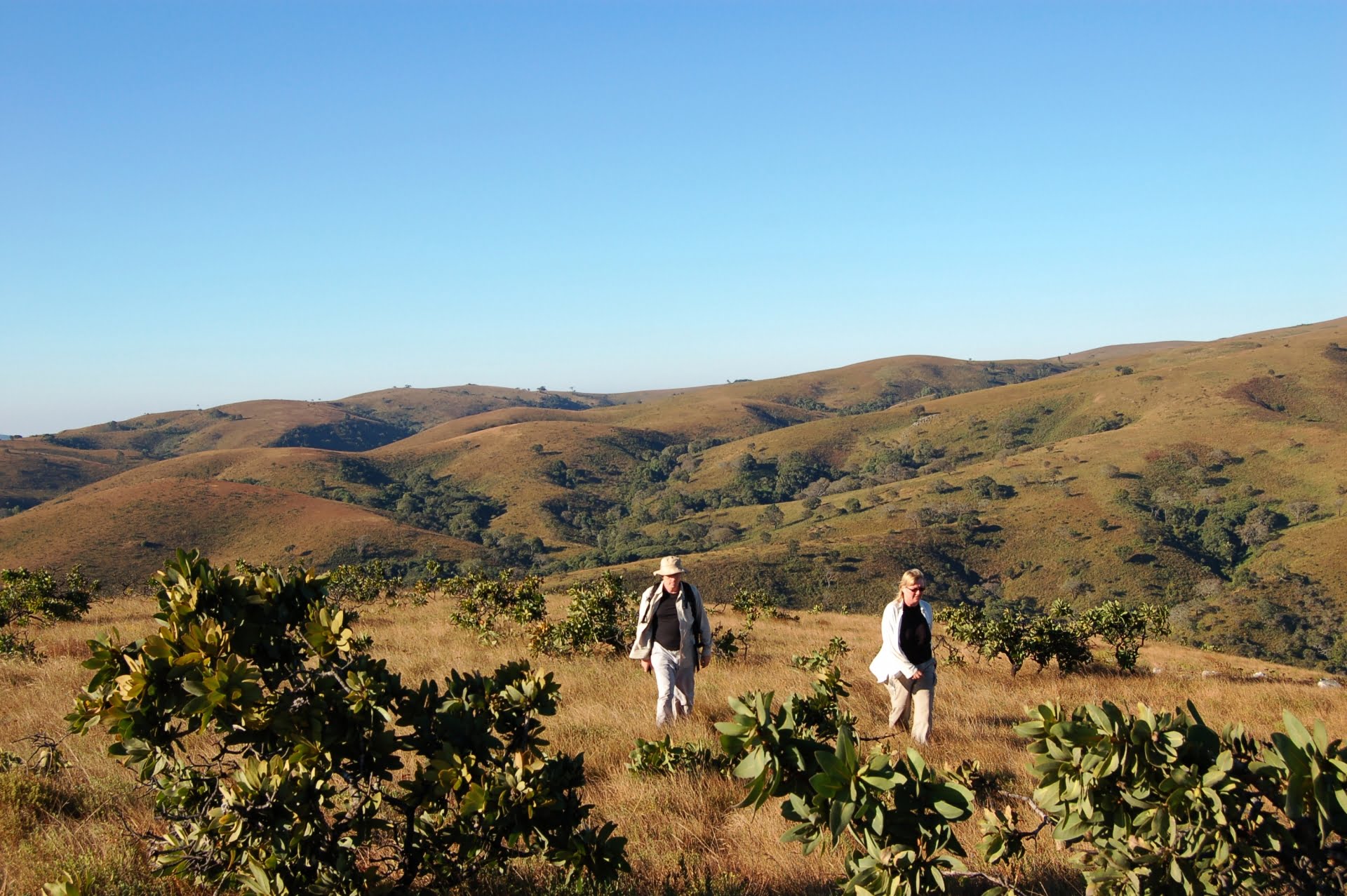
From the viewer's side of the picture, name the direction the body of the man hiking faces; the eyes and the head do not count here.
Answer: toward the camera

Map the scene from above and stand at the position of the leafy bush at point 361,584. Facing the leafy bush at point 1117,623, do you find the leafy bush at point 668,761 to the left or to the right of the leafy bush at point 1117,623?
right

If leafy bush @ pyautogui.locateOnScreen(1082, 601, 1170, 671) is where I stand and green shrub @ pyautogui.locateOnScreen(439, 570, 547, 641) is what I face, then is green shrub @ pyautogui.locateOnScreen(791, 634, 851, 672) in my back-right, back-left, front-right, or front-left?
front-left

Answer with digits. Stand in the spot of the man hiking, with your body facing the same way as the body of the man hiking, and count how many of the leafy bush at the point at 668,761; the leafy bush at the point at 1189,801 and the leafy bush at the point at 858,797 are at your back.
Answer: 0

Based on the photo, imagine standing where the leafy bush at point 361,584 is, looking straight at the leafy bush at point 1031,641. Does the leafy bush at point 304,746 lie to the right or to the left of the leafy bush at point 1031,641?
right

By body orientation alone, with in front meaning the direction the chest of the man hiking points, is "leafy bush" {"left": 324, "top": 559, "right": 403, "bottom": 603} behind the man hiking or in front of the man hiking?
behind

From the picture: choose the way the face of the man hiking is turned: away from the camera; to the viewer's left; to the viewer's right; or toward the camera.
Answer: toward the camera

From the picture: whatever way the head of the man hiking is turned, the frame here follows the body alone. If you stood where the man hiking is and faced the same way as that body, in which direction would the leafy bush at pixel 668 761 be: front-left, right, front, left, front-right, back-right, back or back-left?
front

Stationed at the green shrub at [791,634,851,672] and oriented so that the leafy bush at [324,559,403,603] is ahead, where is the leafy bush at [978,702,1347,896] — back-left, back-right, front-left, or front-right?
back-left

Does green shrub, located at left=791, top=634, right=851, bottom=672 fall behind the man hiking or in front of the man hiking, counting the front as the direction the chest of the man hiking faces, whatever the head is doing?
behind

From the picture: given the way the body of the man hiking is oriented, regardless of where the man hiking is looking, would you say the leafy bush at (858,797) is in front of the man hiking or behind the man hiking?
in front

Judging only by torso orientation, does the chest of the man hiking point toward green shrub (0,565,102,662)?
no

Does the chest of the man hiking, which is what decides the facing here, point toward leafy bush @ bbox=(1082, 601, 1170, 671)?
no

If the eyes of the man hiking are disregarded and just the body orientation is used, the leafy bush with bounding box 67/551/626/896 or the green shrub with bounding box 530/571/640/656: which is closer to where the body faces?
the leafy bush
